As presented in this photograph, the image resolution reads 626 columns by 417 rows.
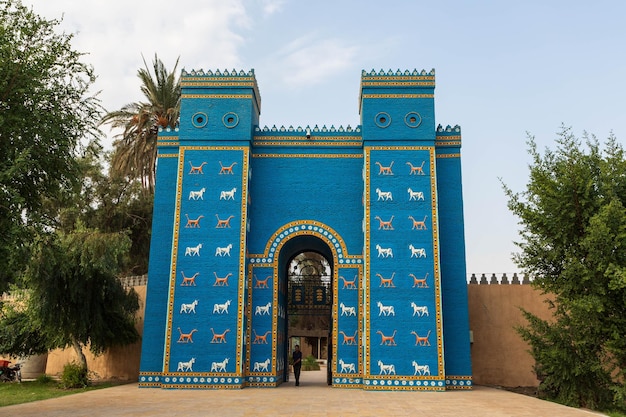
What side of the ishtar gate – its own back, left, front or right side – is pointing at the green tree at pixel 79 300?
right

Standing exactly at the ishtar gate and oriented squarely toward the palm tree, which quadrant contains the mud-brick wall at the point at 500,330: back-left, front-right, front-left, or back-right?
back-right

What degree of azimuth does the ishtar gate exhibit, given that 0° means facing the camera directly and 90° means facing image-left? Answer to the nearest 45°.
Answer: approximately 0°

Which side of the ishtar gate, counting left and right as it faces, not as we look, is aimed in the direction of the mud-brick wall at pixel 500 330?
left

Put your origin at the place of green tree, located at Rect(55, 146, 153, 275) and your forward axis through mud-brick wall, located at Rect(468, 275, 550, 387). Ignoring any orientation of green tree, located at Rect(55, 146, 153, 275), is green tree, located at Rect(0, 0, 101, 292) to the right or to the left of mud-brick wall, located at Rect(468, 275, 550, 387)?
right

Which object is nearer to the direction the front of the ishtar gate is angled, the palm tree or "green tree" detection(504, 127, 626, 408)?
the green tree

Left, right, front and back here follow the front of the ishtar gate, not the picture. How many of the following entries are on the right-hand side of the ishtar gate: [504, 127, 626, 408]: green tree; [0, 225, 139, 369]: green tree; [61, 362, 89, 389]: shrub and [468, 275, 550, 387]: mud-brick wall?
2

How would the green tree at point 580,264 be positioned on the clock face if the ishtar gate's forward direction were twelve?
The green tree is roughly at 10 o'clock from the ishtar gate.

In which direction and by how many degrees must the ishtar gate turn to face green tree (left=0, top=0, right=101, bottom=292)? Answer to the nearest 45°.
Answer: approximately 45° to its right
